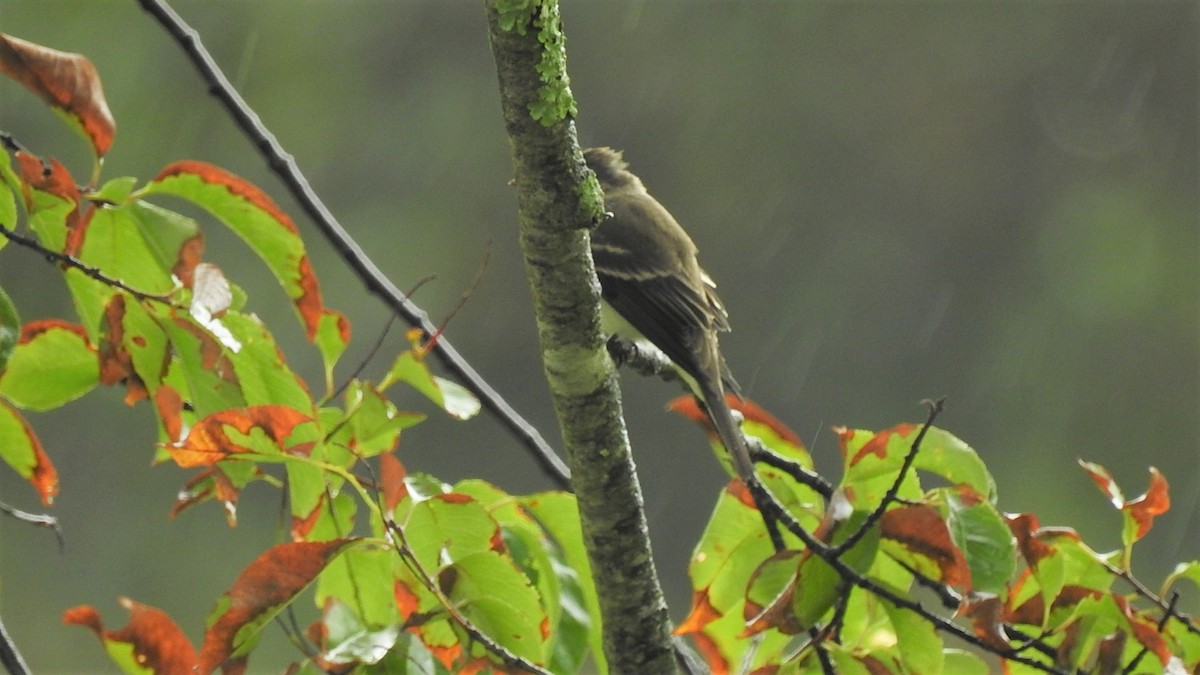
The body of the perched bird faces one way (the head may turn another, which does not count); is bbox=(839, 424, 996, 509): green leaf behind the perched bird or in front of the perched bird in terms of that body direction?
behind

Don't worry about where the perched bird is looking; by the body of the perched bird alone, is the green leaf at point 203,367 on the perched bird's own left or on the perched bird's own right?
on the perched bird's own left

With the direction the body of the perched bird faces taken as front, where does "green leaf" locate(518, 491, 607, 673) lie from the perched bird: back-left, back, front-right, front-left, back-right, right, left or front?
back-left

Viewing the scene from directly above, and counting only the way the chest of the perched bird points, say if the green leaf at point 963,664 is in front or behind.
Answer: behind

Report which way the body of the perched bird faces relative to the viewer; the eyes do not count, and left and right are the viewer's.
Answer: facing away from the viewer and to the left of the viewer
